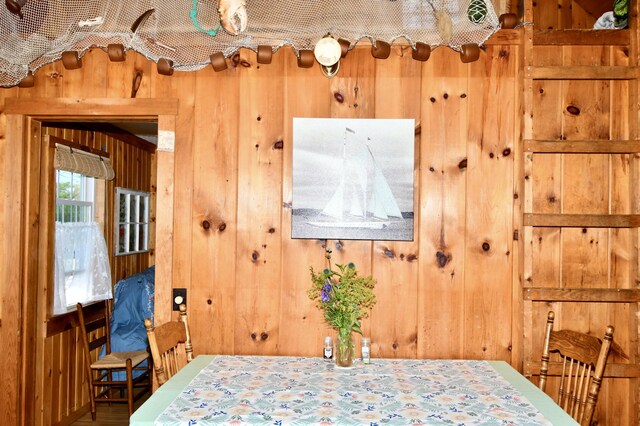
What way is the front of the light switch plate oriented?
toward the camera

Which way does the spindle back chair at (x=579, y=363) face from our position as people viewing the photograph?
facing the viewer and to the left of the viewer

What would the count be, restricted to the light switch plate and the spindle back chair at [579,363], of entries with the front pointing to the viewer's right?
0

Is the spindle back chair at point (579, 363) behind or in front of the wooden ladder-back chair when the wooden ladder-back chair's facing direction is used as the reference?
in front

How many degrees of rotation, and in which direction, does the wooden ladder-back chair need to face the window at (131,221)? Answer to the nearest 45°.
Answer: approximately 135° to its left

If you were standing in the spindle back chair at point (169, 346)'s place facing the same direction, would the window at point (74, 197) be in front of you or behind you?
behind

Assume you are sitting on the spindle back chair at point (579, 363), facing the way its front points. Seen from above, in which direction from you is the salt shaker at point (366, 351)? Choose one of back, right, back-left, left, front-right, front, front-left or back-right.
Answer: front-right

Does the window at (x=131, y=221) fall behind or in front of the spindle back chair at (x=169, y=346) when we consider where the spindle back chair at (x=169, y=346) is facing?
behind

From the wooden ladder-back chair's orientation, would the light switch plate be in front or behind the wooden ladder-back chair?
in front

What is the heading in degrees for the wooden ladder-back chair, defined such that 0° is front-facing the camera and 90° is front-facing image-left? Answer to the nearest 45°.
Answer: approximately 315°
